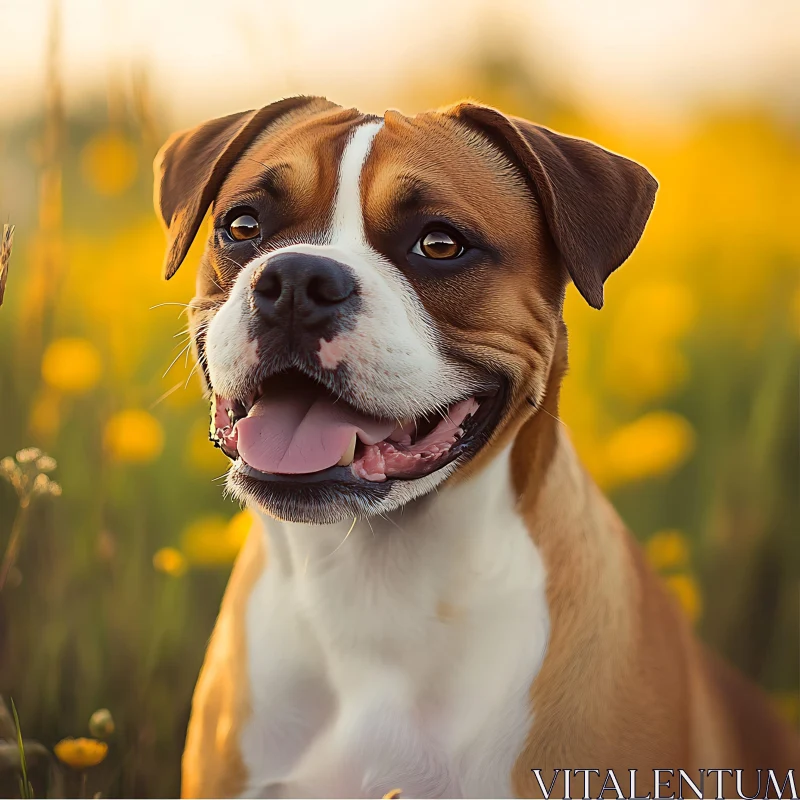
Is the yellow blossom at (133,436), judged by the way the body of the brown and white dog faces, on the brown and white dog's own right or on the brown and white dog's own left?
on the brown and white dog's own right

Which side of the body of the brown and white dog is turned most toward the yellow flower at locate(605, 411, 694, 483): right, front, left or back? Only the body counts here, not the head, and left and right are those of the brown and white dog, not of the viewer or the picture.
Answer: back

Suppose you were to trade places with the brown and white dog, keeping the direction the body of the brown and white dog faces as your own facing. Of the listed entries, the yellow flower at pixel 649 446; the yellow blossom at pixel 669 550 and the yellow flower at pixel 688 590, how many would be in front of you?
0

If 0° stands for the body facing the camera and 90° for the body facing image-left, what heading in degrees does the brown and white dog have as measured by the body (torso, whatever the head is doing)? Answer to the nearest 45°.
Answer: approximately 45°

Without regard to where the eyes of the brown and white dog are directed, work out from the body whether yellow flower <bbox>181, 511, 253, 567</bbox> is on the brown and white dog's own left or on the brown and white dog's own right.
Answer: on the brown and white dog's own right

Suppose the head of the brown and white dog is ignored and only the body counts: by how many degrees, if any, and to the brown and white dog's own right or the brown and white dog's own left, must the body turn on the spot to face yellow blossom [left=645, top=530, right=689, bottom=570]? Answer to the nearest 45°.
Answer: approximately 180°

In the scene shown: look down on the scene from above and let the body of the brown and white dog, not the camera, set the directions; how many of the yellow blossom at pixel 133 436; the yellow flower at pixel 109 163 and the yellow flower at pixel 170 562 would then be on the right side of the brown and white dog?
3

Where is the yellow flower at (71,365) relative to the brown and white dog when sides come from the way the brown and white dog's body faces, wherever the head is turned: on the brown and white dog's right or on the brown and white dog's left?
on the brown and white dog's right

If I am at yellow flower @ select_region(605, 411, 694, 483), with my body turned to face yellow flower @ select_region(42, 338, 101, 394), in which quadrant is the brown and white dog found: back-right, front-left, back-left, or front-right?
front-left
